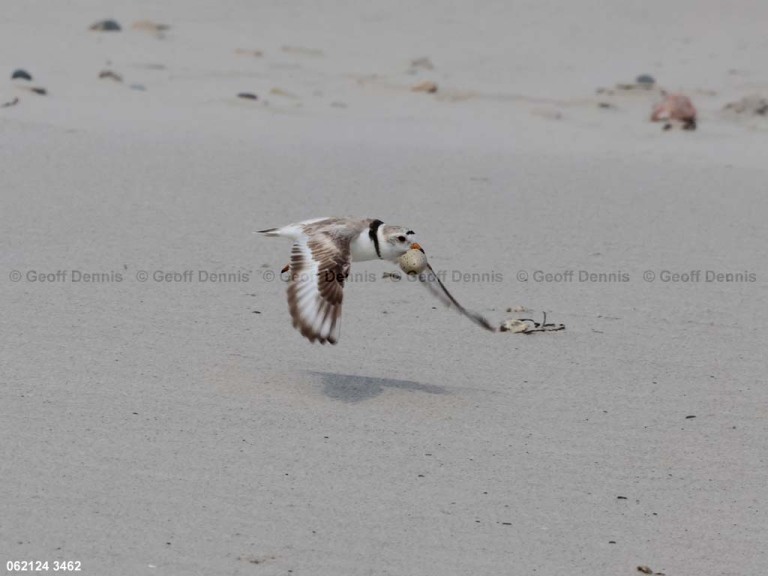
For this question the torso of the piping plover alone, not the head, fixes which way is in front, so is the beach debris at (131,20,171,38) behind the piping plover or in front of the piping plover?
behind

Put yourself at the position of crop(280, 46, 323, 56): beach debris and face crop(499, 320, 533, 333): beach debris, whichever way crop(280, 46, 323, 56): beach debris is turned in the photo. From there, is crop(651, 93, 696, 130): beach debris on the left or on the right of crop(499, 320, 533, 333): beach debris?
left

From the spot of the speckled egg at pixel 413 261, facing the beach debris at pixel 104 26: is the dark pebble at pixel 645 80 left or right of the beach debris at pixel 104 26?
right

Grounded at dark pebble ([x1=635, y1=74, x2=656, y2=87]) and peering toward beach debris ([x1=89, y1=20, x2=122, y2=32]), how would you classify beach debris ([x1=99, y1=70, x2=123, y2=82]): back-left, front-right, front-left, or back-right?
front-left

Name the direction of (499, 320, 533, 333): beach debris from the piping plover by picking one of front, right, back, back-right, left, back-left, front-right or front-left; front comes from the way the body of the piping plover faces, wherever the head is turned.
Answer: left

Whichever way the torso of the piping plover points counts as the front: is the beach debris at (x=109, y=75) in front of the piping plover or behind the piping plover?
behind

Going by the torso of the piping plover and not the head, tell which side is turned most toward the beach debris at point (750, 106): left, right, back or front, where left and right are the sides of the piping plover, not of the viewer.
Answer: left

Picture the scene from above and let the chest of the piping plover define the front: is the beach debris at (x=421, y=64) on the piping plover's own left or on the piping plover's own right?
on the piping plover's own left

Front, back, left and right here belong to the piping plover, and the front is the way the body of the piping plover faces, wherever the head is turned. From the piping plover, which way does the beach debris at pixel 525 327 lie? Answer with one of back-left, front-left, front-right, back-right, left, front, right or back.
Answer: left

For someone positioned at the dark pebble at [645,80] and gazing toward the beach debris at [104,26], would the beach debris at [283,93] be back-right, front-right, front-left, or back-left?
front-left

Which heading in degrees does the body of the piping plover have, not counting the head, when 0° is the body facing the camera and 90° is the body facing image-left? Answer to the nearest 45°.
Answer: approximately 315°

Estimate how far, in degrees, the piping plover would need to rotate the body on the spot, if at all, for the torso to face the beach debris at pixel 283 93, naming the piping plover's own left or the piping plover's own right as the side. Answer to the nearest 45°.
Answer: approximately 135° to the piping plover's own left
